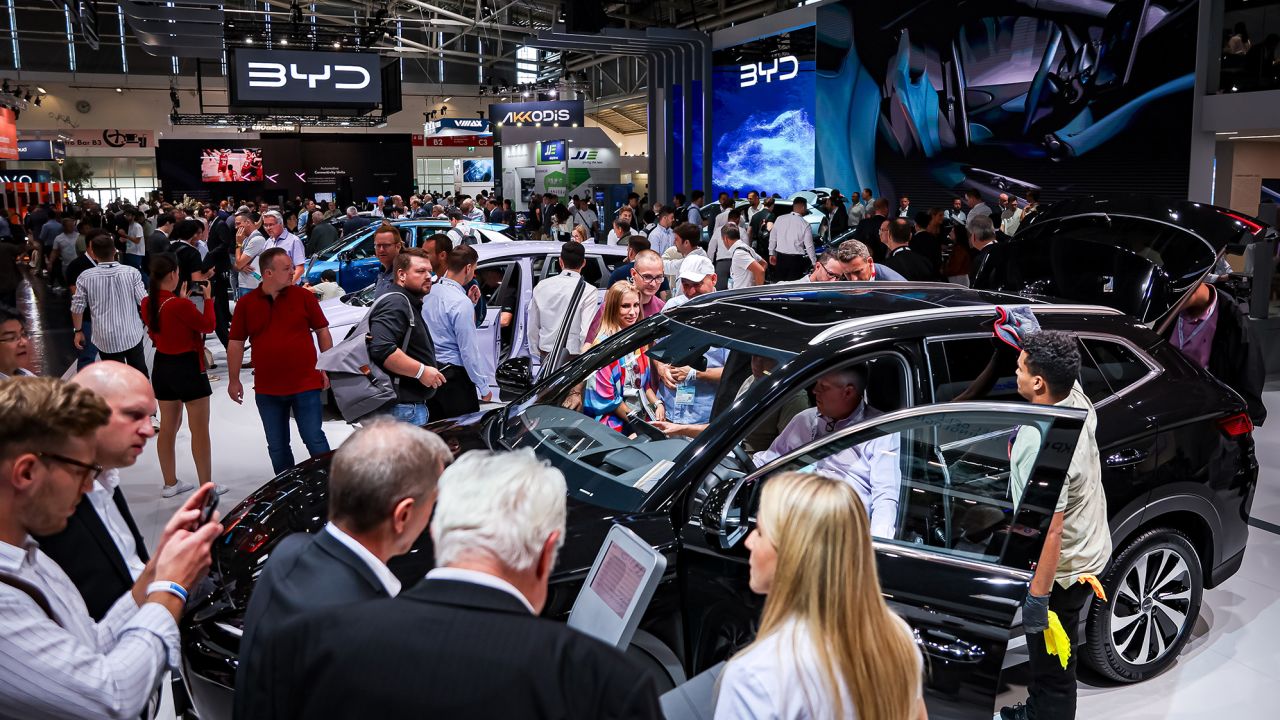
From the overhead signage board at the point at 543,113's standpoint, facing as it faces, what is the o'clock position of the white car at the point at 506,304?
The white car is roughly at 12 o'clock from the overhead signage board.

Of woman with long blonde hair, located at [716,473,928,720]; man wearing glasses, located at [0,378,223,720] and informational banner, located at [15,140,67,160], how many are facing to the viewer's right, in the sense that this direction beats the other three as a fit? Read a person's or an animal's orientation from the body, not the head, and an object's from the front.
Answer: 1

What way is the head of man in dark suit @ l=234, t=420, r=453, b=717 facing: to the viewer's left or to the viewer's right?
to the viewer's right

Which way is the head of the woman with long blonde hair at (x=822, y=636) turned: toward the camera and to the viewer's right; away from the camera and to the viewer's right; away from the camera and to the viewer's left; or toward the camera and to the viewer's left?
away from the camera and to the viewer's left

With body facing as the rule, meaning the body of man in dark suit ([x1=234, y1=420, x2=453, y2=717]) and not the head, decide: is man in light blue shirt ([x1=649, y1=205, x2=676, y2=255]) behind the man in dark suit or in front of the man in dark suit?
in front

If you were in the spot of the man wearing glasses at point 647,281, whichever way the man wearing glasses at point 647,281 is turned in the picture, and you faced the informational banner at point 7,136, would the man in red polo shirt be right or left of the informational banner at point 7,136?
left

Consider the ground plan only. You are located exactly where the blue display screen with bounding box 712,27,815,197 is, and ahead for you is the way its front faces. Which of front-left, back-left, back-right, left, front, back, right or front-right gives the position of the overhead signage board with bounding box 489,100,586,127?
right

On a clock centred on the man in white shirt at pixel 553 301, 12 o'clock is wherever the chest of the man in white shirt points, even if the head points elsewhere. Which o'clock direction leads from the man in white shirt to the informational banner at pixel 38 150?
The informational banner is roughly at 11 o'clock from the man in white shirt.

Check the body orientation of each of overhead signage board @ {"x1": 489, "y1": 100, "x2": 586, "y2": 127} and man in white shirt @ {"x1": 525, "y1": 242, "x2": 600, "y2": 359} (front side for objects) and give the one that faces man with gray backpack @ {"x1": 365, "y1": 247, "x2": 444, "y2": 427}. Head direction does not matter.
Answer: the overhead signage board

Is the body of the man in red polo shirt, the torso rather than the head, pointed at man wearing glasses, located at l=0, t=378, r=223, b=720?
yes

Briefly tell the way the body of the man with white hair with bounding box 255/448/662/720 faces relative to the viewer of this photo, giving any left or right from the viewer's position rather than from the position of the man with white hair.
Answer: facing away from the viewer and to the right of the viewer

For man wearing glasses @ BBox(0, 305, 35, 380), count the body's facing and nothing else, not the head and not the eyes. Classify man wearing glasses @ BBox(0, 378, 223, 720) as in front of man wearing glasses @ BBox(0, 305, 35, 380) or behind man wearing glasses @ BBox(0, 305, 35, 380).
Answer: in front

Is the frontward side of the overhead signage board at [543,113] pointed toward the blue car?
yes

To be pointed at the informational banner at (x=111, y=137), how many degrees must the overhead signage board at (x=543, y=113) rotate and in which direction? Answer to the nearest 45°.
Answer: approximately 135° to its right

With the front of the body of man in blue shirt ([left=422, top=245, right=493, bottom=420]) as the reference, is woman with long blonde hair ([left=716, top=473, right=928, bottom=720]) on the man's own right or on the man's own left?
on the man's own right
